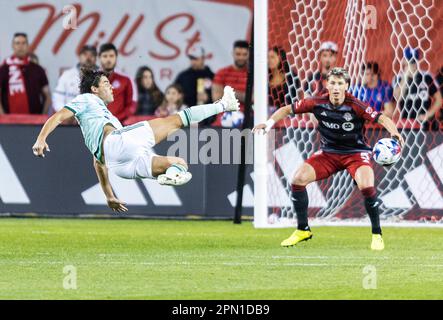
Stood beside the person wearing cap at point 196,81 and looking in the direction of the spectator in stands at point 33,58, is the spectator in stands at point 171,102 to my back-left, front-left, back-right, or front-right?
front-left

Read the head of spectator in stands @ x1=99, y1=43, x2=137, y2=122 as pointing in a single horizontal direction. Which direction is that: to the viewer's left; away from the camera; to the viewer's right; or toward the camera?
toward the camera

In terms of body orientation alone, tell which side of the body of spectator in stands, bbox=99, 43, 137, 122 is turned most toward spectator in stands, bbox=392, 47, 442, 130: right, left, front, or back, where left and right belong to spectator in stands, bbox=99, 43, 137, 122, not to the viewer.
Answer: left

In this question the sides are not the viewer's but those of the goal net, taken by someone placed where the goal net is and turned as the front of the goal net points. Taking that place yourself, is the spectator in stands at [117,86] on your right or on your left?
on your right

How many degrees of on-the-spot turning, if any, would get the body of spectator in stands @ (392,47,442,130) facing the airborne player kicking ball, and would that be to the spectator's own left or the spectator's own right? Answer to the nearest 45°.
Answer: approximately 45° to the spectator's own right

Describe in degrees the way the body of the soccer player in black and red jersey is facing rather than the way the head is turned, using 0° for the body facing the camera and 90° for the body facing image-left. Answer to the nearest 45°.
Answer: approximately 0°

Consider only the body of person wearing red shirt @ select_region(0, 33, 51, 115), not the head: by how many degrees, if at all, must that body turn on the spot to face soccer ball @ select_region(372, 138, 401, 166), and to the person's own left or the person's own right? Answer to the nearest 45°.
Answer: approximately 45° to the person's own left

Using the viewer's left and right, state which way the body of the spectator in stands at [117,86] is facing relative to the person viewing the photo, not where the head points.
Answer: facing the viewer

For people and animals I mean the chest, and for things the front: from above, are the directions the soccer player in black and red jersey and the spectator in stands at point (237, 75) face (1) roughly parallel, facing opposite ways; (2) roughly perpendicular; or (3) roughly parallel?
roughly parallel

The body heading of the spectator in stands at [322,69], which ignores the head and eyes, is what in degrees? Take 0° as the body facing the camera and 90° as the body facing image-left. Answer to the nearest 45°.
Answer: approximately 0°

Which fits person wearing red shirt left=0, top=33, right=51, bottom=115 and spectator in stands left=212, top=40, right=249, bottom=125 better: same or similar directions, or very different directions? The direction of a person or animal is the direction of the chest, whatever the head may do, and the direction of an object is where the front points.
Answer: same or similar directions
